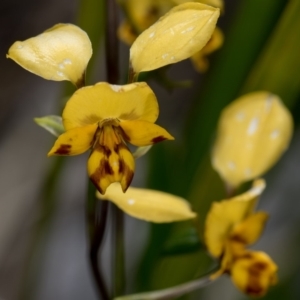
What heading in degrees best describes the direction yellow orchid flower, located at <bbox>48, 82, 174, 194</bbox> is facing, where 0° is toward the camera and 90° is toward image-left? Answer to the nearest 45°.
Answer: approximately 0°
